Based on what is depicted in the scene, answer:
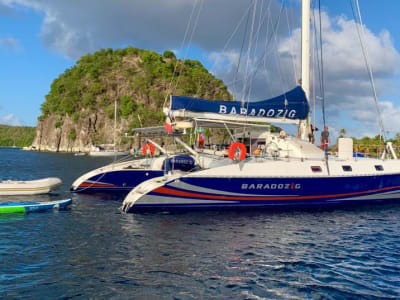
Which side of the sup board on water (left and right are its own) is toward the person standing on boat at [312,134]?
front

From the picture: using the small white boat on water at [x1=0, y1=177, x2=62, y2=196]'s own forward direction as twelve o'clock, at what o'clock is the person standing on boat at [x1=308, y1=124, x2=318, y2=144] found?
The person standing on boat is roughly at 1 o'clock from the small white boat on water.

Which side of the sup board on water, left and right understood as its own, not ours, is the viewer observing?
right

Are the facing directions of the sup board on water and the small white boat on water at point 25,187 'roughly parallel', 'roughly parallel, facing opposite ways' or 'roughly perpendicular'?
roughly parallel

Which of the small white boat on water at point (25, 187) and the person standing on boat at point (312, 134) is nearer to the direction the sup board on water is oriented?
the person standing on boat

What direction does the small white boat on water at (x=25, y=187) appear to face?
to the viewer's right

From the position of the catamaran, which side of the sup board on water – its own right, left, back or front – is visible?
front

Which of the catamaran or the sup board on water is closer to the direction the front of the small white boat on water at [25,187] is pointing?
the catamaran

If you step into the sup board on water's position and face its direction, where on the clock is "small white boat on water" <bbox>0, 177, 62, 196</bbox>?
The small white boat on water is roughly at 9 o'clock from the sup board on water.

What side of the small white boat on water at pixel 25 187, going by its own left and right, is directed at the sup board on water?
right

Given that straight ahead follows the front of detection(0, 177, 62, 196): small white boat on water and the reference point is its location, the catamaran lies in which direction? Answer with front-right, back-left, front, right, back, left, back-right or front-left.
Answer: front-right
